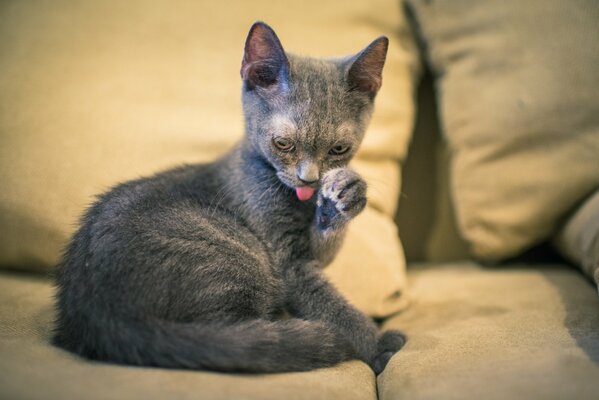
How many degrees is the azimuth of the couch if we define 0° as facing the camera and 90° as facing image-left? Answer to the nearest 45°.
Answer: approximately 0°
